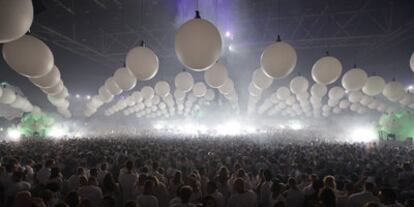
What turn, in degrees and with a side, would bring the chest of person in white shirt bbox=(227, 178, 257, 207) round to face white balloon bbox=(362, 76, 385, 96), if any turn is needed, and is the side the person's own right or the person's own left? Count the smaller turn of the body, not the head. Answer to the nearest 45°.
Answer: approximately 45° to the person's own right

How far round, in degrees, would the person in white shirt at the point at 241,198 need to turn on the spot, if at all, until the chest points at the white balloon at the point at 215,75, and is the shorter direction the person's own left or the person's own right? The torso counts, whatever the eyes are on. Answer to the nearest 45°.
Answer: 0° — they already face it

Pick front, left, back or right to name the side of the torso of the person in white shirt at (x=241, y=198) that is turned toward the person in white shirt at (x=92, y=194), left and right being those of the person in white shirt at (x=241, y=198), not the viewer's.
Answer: left

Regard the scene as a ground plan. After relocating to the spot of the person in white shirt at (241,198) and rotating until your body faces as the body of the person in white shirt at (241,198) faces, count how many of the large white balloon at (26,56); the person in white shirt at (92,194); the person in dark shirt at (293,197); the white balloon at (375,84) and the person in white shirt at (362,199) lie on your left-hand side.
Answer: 2

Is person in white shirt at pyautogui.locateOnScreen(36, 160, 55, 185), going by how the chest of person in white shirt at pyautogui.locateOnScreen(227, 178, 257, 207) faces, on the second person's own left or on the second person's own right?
on the second person's own left

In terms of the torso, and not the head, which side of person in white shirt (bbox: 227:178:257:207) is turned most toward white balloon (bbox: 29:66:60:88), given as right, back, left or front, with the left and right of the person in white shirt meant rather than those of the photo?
front

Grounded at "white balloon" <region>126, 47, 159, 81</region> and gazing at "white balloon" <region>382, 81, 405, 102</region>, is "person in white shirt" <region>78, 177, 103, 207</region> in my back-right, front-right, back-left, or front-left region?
back-right

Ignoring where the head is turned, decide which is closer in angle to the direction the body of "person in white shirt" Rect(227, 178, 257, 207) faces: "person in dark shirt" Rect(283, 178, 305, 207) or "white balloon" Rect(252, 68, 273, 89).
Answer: the white balloon

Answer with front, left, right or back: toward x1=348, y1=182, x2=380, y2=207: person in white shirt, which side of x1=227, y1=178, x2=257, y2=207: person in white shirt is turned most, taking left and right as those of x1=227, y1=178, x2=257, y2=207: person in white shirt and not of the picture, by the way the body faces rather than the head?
right

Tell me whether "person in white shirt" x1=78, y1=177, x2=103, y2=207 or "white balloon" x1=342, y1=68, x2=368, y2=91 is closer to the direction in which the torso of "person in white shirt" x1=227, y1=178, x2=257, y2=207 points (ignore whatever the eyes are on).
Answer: the white balloon

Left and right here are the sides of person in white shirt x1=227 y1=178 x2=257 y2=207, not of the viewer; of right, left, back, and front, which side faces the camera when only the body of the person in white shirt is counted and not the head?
back

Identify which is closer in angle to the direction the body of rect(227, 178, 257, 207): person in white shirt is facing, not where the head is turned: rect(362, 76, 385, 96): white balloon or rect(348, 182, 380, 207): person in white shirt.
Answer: the white balloon
